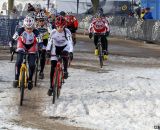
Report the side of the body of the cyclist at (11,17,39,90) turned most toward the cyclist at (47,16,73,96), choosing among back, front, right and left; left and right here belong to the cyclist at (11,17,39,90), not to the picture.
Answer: left

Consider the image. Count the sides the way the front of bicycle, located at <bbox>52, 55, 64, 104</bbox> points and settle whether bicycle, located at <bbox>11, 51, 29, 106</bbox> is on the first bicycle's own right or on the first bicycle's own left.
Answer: on the first bicycle's own right

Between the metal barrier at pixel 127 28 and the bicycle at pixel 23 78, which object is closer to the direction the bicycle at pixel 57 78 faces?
the bicycle

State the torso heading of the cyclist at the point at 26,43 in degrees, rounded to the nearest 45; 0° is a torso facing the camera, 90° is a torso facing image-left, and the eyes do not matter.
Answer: approximately 0°

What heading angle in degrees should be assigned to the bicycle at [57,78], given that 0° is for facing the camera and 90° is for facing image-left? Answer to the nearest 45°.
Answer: approximately 0°

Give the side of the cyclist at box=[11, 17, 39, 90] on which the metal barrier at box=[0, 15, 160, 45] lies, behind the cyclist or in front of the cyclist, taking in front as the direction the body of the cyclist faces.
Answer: behind

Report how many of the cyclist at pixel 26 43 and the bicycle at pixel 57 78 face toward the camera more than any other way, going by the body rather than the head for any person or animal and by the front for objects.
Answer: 2

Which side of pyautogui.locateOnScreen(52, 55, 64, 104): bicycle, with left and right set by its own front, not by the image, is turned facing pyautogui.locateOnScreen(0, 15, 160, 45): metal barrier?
back

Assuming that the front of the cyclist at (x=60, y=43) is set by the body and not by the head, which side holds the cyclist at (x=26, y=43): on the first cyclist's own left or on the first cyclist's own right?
on the first cyclist's own right
